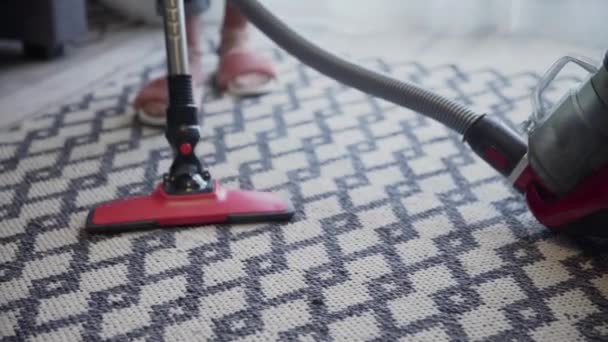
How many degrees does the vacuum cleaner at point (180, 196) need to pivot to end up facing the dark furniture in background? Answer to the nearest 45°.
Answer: approximately 180°

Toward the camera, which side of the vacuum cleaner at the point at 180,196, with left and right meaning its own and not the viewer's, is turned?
front

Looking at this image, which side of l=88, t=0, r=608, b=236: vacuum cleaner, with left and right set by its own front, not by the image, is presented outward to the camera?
left

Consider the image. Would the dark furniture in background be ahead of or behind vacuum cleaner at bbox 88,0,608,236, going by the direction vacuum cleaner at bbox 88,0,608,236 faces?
ahead
